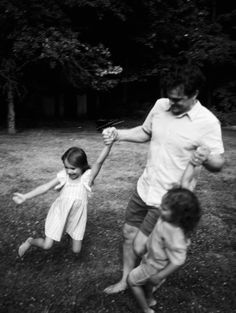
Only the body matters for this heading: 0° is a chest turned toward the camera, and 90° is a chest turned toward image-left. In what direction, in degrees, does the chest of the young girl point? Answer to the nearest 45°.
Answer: approximately 0°

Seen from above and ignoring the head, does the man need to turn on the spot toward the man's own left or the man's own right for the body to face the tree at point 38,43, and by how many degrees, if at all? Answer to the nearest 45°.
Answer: approximately 90° to the man's own right

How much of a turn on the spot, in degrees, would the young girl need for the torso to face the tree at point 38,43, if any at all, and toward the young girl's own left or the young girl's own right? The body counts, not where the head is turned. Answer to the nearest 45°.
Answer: approximately 180°

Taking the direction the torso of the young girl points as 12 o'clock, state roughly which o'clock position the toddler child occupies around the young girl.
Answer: The toddler child is roughly at 11 o'clock from the young girl.

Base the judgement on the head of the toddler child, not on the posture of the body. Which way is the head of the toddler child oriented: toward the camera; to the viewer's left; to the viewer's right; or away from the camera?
to the viewer's left

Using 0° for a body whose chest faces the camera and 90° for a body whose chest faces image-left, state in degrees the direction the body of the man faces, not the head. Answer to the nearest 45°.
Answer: approximately 45°
